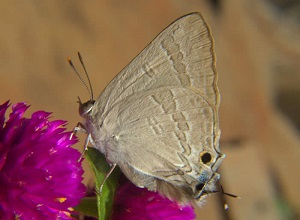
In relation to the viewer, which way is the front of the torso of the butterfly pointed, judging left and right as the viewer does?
facing to the left of the viewer
